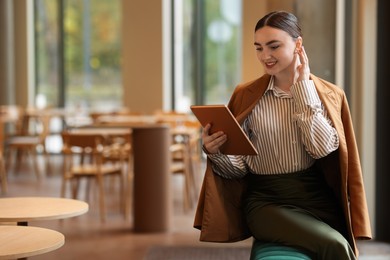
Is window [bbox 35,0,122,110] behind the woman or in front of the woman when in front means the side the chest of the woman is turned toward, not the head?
behind

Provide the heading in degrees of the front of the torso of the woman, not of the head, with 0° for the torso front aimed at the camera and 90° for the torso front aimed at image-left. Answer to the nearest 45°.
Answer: approximately 0°

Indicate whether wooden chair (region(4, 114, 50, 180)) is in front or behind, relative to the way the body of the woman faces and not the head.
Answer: behind

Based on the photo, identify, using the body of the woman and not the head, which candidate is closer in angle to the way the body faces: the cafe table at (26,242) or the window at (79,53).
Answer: the cafe table

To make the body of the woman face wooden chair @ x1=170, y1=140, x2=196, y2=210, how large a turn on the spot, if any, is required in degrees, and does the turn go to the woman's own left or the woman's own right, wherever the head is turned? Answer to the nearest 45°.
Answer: approximately 180°

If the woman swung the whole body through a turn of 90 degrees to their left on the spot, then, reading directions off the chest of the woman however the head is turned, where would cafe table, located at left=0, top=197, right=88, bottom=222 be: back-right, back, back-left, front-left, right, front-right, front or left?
back

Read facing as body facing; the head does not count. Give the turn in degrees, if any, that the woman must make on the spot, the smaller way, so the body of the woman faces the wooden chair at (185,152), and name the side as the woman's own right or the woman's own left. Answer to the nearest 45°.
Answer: approximately 180°
